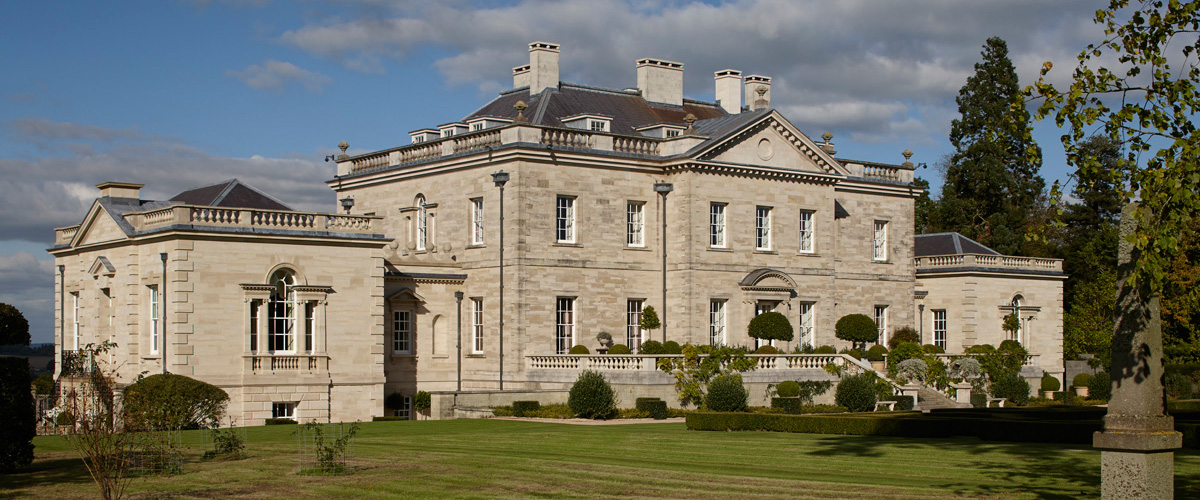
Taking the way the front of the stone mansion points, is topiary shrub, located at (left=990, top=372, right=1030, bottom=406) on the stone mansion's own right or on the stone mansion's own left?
on the stone mansion's own left

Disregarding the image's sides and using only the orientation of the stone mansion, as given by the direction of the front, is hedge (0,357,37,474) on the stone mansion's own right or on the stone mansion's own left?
on the stone mansion's own right

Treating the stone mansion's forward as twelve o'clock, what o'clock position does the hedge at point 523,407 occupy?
The hedge is roughly at 1 o'clock from the stone mansion.

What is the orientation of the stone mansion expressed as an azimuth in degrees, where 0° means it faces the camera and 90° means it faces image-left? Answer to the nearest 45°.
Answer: approximately 315°

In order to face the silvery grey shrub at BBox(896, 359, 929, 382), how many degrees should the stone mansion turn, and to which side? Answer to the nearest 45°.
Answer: approximately 45° to its left

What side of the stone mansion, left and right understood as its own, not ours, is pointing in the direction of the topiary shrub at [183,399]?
right
